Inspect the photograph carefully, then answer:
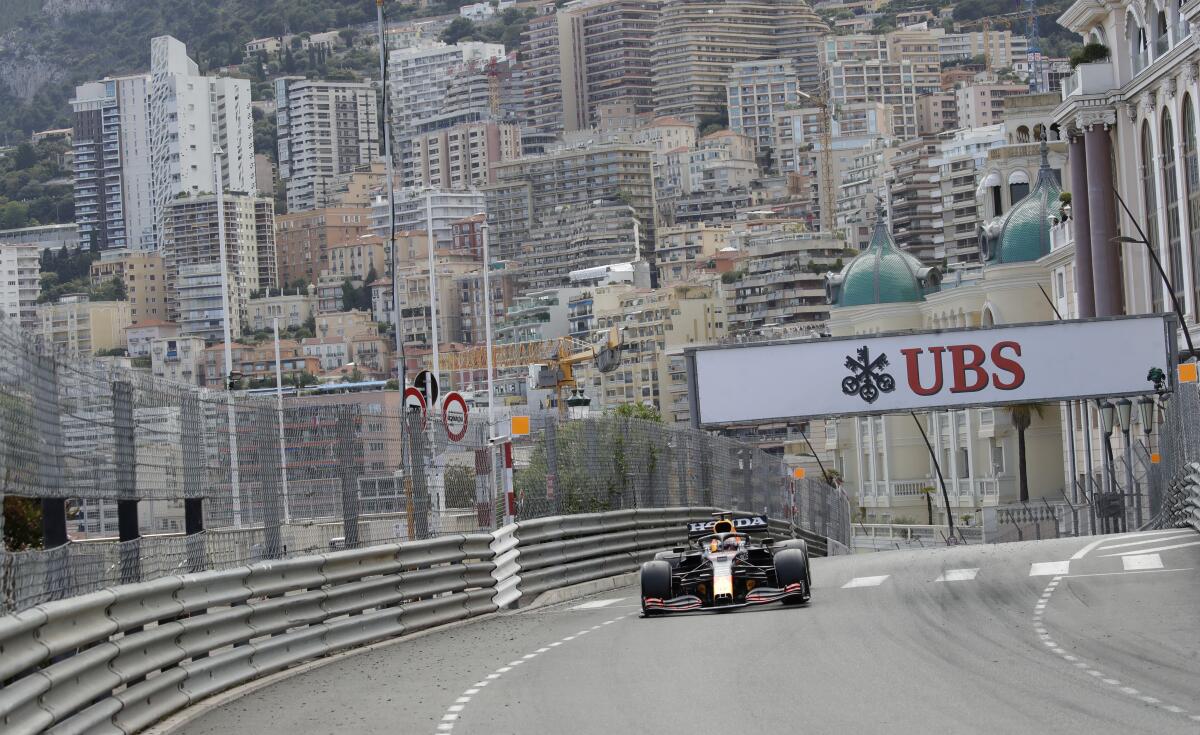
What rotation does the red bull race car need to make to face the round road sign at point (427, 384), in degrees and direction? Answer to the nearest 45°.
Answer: approximately 135° to its right

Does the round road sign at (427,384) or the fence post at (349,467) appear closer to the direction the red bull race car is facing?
the fence post

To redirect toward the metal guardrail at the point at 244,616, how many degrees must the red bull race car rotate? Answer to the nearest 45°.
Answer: approximately 45° to its right

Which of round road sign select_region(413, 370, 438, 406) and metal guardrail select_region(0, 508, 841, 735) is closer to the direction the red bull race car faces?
the metal guardrail

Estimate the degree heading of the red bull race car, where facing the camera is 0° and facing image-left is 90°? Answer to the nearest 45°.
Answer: approximately 0°
